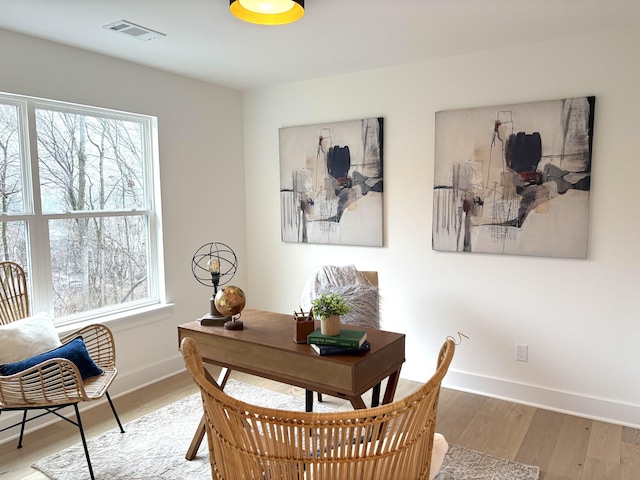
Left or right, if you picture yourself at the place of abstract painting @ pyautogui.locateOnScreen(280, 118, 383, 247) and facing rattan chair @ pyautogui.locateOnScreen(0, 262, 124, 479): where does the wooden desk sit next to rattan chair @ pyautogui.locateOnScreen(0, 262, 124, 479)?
left

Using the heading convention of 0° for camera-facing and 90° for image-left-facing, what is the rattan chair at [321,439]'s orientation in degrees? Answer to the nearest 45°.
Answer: approximately 180°

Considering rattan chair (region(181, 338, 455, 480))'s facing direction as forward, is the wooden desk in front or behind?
in front

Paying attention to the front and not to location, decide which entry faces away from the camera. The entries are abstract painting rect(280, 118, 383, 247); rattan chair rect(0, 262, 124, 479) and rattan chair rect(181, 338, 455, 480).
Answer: rattan chair rect(181, 338, 455, 480)

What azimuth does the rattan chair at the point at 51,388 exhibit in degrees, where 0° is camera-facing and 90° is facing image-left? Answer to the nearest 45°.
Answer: approximately 315°

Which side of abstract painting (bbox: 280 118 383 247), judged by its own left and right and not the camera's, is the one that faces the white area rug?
front

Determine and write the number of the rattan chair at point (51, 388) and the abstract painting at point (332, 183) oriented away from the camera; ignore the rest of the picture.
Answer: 0

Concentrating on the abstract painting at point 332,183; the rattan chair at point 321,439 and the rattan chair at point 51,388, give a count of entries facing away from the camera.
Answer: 1

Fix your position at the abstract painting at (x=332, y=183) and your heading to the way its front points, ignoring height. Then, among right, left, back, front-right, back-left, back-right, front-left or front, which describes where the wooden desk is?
front-left

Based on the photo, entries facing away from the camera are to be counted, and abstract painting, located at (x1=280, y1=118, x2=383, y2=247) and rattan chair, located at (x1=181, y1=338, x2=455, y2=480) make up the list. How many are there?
1

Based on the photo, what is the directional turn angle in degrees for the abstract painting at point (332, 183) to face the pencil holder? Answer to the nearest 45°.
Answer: approximately 45° to its left

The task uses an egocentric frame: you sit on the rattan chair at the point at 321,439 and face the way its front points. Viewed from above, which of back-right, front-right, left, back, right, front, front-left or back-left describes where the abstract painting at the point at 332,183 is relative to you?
front
